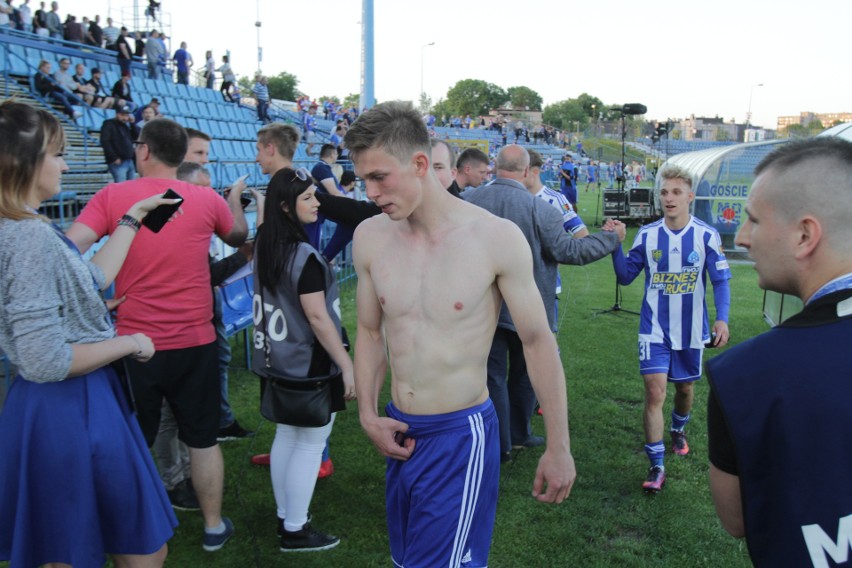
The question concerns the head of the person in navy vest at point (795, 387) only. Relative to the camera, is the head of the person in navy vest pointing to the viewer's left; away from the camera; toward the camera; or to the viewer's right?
to the viewer's left

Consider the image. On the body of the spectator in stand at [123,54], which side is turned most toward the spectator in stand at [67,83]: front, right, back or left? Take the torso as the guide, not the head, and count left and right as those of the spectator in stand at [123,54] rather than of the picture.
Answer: right

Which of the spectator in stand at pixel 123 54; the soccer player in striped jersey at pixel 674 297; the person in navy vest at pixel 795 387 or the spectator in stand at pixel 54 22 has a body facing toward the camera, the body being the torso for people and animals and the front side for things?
the soccer player in striped jersey

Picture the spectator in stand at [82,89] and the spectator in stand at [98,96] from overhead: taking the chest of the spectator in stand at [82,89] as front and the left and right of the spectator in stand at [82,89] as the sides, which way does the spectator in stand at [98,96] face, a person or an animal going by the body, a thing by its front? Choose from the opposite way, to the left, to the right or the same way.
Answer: the same way

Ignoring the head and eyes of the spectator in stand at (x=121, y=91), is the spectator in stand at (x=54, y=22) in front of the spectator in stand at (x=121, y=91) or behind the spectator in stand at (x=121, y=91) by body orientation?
behind

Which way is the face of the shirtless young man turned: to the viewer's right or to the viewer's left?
to the viewer's left

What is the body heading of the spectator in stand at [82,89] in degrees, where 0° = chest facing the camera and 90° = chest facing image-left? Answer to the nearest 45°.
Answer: approximately 315°

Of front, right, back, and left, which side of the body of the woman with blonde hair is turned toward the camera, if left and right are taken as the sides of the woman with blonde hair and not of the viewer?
right

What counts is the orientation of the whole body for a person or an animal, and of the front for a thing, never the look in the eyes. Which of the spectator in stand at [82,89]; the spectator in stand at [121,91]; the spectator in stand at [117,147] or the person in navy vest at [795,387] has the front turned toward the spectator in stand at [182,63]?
the person in navy vest

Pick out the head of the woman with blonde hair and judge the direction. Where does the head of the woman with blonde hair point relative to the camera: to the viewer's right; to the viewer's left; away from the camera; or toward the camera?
to the viewer's right

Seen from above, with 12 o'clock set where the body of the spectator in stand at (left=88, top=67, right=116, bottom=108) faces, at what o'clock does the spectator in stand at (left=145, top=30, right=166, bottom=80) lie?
the spectator in stand at (left=145, top=30, right=166, bottom=80) is roughly at 8 o'clock from the spectator in stand at (left=88, top=67, right=116, bottom=108).

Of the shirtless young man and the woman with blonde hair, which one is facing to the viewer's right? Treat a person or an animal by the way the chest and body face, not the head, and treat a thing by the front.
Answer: the woman with blonde hair

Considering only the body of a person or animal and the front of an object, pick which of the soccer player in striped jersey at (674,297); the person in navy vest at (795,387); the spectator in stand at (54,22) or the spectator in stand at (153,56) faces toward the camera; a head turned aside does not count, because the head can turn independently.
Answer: the soccer player in striped jersey

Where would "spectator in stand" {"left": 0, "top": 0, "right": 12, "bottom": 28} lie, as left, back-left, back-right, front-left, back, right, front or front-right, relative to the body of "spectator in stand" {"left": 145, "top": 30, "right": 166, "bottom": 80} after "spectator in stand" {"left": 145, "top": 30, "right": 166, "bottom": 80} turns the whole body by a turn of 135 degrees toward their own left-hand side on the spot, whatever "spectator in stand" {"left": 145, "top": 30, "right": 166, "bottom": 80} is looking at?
left

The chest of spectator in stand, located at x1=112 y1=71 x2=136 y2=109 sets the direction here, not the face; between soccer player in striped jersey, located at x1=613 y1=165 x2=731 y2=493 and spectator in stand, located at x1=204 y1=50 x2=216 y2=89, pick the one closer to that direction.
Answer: the soccer player in striped jersey

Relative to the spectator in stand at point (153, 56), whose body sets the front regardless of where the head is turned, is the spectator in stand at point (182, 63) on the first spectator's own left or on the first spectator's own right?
on the first spectator's own left

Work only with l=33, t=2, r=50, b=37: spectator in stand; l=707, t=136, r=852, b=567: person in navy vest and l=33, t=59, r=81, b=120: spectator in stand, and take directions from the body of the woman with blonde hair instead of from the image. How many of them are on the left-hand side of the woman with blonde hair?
2

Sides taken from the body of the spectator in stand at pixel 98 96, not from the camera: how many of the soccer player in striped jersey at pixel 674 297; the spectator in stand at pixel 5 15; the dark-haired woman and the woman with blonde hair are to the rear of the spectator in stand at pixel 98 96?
1

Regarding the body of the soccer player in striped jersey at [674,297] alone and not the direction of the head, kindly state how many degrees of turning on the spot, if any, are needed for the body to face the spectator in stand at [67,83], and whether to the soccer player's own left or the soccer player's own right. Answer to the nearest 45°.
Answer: approximately 135° to the soccer player's own right

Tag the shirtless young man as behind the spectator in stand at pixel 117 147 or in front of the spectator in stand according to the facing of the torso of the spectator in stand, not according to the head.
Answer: in front

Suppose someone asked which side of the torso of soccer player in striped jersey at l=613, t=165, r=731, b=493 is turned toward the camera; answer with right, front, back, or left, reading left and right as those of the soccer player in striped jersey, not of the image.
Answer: front
